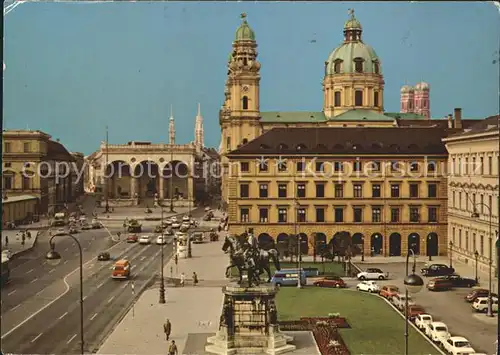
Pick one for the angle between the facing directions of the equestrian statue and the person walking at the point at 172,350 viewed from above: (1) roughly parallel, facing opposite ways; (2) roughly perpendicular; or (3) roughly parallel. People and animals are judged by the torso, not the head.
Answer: roughly perpendicular

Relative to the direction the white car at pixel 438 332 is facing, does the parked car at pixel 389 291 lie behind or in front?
behind

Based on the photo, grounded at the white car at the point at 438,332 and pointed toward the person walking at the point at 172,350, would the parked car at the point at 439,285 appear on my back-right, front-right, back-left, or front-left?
back-right

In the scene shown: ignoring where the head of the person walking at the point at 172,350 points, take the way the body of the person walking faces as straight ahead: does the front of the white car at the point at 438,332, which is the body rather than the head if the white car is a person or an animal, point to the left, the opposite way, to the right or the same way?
the opposite way

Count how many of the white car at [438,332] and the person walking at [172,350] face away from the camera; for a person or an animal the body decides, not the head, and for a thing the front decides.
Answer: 1

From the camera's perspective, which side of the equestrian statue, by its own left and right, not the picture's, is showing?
left

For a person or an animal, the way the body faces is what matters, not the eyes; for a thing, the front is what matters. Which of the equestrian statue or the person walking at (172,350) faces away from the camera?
the person walking

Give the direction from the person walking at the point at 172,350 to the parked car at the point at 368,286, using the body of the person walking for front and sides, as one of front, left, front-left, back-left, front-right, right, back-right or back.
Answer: front-right

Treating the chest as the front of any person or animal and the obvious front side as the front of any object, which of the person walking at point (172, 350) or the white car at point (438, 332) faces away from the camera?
the person walking

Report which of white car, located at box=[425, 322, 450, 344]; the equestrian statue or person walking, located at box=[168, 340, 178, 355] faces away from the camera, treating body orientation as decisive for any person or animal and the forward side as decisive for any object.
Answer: the person walking
